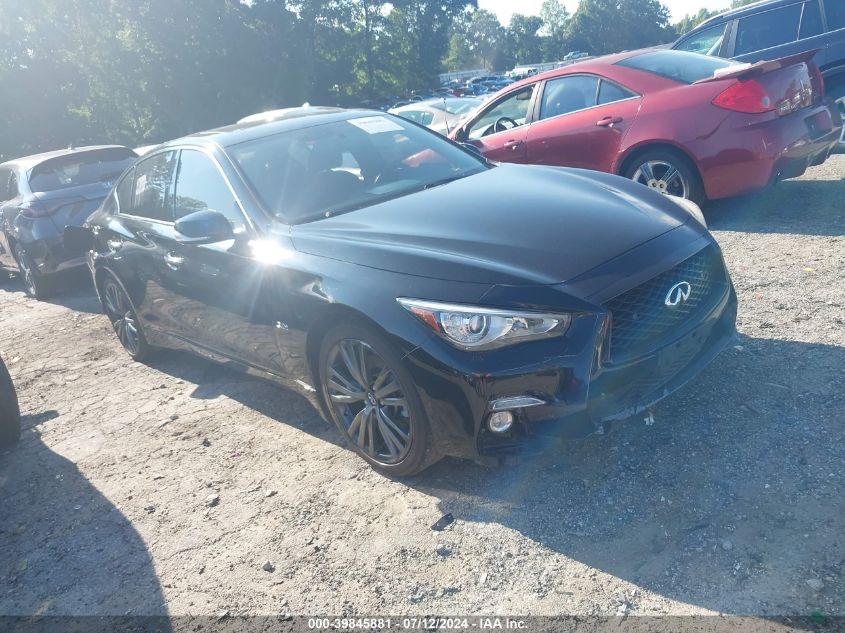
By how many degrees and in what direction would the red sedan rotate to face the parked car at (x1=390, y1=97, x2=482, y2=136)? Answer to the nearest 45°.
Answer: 0° — it already faces it

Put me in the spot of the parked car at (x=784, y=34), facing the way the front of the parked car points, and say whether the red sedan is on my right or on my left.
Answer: on my left

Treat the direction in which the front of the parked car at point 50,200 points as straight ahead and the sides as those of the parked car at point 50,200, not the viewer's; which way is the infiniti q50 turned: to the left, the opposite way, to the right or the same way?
the opposite way

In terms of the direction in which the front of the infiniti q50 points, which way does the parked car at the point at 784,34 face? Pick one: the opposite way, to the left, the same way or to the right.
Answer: the opposite way

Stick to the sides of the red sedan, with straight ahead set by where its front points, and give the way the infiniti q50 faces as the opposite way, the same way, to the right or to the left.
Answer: the opposite way

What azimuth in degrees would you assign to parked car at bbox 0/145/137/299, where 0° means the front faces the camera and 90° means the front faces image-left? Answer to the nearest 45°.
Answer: approximately 135°

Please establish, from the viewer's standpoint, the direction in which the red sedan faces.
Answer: facing away from the viewer and to the left of the viewer

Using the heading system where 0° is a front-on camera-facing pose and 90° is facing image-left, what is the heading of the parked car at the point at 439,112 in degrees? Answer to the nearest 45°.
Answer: approximately 135°

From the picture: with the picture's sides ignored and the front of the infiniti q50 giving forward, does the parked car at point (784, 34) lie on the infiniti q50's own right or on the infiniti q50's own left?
on the infiniti q50's own left
